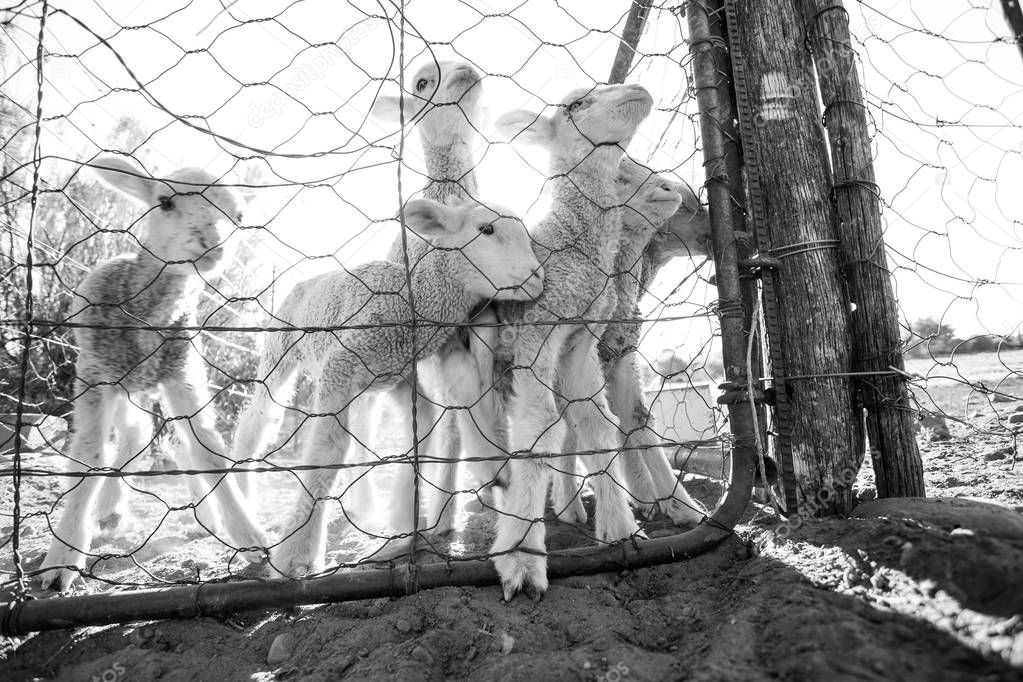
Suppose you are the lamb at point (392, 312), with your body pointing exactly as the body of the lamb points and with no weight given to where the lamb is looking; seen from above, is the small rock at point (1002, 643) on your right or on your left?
on your right

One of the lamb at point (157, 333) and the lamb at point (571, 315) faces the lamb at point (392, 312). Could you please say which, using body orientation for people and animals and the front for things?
the lamb at point (157, 333)

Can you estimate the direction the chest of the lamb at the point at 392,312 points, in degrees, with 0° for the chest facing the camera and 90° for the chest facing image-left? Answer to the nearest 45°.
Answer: approximately 270°

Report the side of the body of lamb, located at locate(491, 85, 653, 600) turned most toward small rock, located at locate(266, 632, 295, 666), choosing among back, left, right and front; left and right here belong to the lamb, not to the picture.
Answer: right
